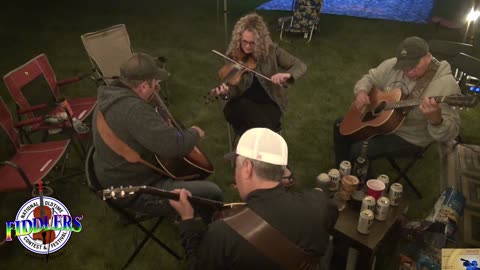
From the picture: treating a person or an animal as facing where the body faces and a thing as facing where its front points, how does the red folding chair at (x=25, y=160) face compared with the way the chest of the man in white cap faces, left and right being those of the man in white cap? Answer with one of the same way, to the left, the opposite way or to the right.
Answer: to the right

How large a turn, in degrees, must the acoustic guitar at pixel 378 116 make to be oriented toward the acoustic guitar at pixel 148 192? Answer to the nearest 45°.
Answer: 0° — it already faces it

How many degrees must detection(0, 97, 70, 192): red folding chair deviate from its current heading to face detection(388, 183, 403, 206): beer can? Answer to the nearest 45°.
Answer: approximately 45° to its right

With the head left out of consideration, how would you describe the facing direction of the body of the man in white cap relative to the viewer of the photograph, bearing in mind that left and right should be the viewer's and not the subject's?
facing away from the viewer and to the left of the viewer

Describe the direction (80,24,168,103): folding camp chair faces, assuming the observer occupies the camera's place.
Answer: facing the viewer and to the right of the viewer

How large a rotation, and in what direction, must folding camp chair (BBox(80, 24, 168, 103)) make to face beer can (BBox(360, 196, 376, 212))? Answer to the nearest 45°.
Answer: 0° — it already faces it

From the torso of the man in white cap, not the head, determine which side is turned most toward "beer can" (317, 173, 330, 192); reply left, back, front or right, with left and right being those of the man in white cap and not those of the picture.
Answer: right

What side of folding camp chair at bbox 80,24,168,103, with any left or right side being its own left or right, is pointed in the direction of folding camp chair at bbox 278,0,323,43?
left

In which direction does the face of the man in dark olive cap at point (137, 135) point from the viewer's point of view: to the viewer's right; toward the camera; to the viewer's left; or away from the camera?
to the viewer's right

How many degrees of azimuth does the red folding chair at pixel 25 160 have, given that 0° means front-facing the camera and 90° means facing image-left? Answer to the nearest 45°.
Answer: approximately 270°

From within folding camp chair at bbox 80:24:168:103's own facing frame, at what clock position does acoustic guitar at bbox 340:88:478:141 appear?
The acoustic guitar is roughly at 12 o'clock from the folding camp chair.

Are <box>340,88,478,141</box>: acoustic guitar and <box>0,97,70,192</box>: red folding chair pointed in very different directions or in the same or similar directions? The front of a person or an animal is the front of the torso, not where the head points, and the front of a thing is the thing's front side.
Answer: very different directions

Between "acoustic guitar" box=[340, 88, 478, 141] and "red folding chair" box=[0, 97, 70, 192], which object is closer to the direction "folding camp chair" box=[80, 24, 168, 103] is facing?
the acoustic guitar

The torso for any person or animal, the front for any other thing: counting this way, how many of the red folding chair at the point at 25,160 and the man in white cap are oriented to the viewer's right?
1

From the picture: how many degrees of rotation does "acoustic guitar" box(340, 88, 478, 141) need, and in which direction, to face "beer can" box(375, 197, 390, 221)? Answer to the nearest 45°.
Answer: approximately 45° to its left

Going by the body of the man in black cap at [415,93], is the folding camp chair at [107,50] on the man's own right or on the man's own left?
on the man's own right
